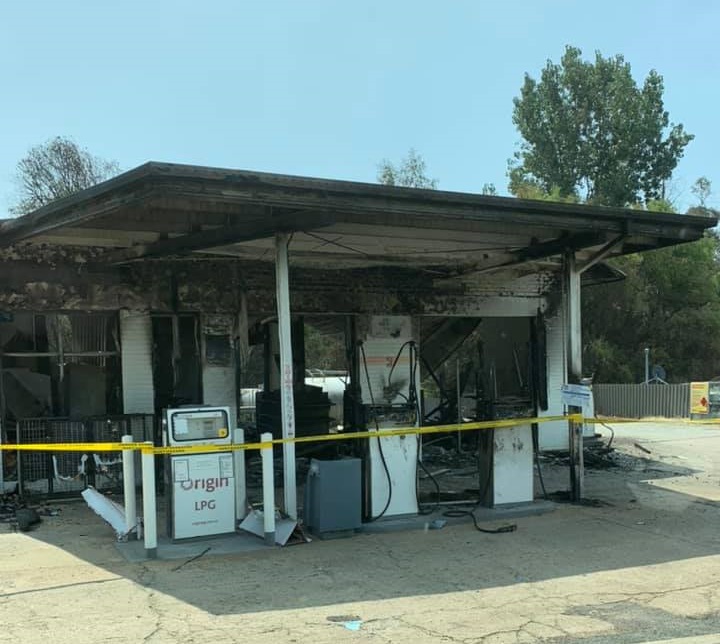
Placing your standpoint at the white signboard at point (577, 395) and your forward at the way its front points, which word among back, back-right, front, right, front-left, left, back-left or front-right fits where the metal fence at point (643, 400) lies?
back

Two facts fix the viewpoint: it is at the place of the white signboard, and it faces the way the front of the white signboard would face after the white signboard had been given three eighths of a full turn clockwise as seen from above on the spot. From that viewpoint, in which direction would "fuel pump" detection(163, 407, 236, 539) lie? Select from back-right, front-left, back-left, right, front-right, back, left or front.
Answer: left

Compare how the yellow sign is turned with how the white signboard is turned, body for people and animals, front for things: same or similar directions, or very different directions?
same or similar directions

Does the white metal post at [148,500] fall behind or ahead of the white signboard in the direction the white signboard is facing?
ahead

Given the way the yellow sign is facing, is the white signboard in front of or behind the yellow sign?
in front

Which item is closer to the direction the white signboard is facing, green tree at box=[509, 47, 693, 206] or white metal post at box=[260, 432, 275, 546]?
the white metal post

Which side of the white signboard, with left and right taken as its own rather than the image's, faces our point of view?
front

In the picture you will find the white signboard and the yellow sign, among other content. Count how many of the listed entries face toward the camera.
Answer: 2

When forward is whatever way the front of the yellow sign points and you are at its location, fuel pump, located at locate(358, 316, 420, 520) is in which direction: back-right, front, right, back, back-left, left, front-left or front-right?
front
